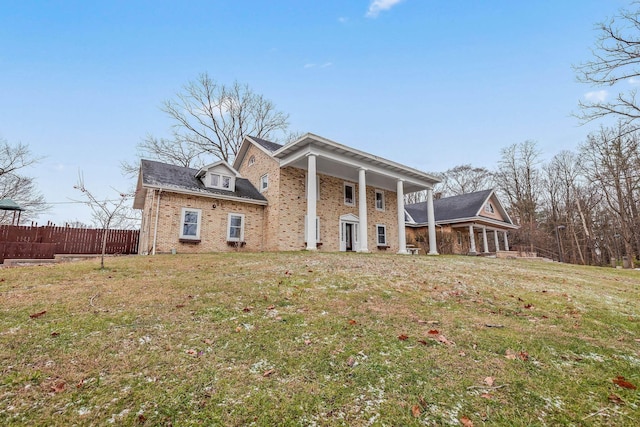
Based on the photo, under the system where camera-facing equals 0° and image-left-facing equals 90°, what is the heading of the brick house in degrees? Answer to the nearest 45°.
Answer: approximately 315°

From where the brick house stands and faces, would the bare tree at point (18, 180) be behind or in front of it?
behind

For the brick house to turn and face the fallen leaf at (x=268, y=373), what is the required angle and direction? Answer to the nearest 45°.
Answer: approximately 45° to its right

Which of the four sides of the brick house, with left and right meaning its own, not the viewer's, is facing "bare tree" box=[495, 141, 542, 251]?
left

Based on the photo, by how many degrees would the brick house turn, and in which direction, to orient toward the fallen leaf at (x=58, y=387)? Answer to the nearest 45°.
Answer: approximately 45° to its right

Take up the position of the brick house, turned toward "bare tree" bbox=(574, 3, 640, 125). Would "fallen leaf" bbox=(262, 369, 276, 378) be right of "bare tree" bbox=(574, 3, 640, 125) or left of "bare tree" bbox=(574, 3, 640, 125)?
right

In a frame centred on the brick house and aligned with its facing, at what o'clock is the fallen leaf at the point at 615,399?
The fallen leaf is roughly at 1 o'clock from the brick house.

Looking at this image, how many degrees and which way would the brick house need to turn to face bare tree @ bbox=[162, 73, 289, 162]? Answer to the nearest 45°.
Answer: approximately 180°

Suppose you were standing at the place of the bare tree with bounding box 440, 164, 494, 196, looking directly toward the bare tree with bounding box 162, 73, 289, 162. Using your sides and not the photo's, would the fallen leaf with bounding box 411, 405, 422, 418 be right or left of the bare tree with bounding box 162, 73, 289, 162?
left
